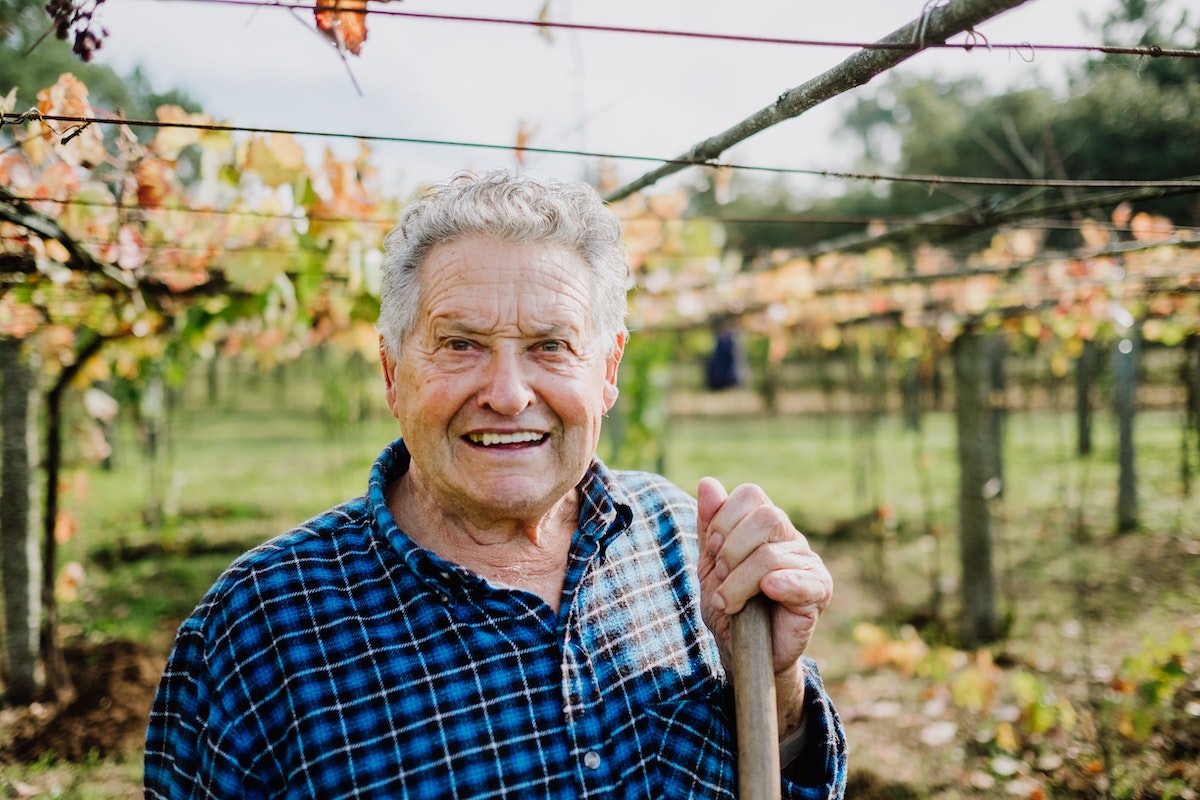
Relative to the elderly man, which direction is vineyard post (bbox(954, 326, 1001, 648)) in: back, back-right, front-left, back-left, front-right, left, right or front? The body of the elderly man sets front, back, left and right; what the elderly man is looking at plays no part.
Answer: left

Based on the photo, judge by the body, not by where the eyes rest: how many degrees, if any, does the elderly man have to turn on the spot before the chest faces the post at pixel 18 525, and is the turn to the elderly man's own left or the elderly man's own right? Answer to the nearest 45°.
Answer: approximately 180°

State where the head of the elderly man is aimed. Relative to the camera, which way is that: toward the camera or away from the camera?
toward the camera

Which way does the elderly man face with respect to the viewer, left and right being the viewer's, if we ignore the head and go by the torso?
facing the viewer and to the right of the viewer

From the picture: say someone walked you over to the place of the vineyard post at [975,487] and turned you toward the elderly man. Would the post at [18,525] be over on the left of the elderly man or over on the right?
right
